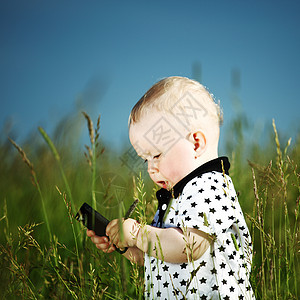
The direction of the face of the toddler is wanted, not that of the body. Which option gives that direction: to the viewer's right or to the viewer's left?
to the viewer's left

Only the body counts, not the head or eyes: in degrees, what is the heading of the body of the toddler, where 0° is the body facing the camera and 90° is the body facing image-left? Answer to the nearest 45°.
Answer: approximately 90°
